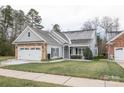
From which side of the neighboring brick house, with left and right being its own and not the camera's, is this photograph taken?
front

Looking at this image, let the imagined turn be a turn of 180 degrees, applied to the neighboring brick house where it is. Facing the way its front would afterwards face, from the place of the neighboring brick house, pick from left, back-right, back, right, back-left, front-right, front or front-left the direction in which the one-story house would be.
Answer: left

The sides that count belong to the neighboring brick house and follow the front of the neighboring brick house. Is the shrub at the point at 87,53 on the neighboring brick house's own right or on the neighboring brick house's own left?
on the neighboring brick house's own right
